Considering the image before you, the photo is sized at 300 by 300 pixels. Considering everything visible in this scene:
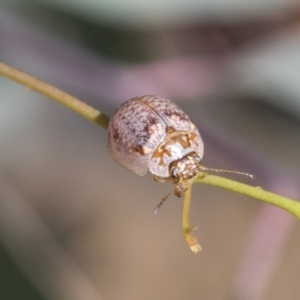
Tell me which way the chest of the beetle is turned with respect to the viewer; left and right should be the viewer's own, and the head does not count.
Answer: facing the viewer and to the right of the viewer
